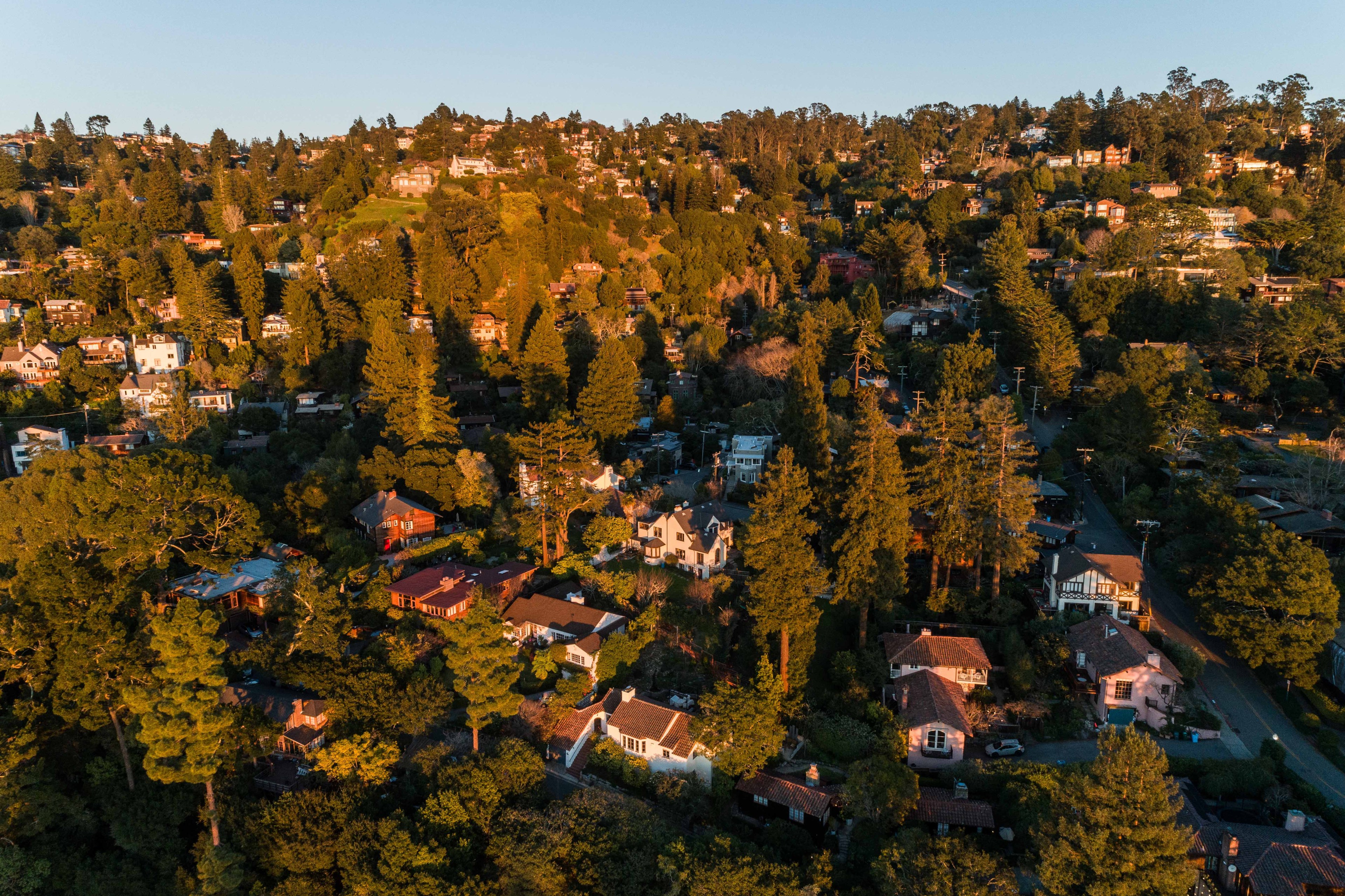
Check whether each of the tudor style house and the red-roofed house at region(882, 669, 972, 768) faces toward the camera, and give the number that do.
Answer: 2

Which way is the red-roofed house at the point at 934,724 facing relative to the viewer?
toward the camera

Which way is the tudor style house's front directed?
toward the camera

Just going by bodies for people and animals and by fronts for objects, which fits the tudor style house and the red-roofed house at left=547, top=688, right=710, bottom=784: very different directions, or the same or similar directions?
same or similar directions

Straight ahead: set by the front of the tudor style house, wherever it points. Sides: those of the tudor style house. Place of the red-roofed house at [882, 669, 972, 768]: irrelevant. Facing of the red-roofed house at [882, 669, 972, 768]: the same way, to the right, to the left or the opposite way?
the same way

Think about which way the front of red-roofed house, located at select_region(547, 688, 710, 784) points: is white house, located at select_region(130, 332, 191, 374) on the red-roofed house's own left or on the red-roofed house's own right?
on the red-roofed house's own right

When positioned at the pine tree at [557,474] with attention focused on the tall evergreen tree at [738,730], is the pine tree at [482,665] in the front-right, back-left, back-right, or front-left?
front-right

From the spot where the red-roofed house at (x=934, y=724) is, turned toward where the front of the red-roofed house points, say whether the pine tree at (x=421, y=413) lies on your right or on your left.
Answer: on your right

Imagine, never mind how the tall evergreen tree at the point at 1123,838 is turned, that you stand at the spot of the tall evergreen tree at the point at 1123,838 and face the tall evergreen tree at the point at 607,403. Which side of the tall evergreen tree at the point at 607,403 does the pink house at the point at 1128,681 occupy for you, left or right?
right

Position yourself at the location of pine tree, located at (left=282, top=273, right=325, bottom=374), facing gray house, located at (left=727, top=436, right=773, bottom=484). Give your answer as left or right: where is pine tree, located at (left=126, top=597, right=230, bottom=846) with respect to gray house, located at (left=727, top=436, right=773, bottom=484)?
right

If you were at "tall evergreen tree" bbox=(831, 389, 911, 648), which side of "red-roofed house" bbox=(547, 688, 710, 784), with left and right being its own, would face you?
back

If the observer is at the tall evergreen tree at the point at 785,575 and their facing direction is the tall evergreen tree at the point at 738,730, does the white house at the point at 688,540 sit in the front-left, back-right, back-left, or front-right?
back-right

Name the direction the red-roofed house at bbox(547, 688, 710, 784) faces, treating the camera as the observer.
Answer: facing the viewer and to the left of the viewer

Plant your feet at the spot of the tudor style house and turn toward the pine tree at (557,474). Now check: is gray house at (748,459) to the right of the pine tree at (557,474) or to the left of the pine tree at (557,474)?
right

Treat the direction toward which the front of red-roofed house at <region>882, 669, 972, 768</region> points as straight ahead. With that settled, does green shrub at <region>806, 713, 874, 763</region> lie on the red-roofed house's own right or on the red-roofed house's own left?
on the red-roofed house's own right

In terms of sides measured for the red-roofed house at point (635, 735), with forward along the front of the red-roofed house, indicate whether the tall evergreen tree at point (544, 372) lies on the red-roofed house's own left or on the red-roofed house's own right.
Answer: on the red-roofed house's own right
